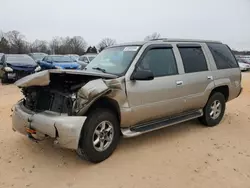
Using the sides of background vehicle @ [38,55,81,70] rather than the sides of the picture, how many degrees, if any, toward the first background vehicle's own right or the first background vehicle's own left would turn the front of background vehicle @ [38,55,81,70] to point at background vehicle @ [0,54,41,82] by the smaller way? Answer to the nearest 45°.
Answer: approximately 90° to the first background vehicle's own right

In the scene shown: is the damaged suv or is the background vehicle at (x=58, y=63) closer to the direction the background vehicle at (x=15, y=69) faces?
the damaged suv

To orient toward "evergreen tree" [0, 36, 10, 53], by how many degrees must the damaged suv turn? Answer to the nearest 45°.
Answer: approximately 90° to its right

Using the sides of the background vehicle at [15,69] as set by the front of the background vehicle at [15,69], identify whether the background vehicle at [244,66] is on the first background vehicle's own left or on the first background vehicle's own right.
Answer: on the first background vehicle's own left

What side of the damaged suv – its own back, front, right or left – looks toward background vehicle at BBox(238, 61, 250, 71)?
back

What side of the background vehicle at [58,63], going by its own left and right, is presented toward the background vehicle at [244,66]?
left

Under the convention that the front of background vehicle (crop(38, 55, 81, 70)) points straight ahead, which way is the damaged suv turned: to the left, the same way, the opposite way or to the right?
to the right

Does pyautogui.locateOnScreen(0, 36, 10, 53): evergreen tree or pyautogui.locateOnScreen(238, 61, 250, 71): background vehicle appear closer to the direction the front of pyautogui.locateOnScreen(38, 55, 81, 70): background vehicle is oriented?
the background vehicle
